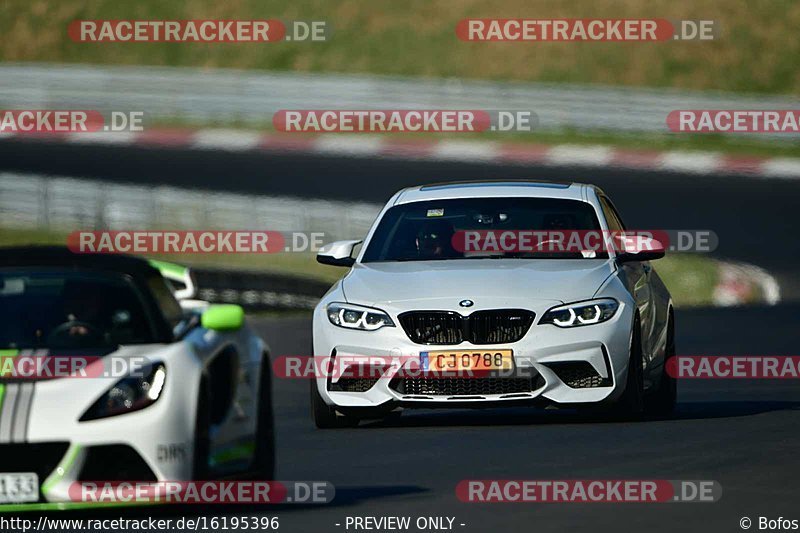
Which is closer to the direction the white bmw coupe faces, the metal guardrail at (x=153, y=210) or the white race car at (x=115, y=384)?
the white race car

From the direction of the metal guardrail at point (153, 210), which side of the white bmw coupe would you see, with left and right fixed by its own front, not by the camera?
back

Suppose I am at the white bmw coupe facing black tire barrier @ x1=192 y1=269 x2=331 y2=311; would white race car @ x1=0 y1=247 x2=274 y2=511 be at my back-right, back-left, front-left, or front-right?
back-left

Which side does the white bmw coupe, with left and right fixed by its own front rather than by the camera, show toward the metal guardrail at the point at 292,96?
back

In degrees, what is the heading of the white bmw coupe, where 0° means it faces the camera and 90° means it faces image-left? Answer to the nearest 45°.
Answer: approximately 0°

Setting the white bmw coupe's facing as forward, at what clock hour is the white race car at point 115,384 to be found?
The white race car is roughly at 1 o'clock from the white bmw coupe.

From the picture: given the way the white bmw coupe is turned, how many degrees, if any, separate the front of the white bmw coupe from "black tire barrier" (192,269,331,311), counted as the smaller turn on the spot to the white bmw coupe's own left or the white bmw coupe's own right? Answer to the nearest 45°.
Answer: approximately 180°
